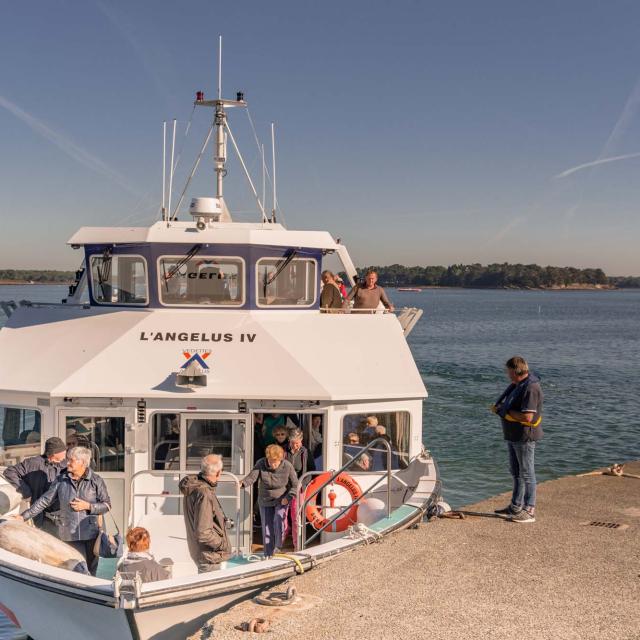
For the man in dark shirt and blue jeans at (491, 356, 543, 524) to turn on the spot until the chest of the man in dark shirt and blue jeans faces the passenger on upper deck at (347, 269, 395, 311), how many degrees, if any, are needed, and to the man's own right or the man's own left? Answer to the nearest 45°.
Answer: approximately 45° to the man's own right

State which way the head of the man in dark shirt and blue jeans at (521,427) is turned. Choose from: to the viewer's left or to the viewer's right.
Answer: to the viewer's left

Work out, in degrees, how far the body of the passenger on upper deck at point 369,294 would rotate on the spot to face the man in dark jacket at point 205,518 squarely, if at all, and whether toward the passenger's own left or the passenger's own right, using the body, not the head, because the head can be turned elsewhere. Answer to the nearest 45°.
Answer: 0° — they already face them

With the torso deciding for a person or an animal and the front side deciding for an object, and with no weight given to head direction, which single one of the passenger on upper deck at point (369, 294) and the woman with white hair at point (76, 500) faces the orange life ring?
the passenger on upper deck

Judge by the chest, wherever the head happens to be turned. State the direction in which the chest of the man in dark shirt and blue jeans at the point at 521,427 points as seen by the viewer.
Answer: to the viewer's left

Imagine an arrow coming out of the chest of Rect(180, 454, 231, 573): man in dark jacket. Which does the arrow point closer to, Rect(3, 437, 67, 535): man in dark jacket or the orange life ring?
the orange life ring

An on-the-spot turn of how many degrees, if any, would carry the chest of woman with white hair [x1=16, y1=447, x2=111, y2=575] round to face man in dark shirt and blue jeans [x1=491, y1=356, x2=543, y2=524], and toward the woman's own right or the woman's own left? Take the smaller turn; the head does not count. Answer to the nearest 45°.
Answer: approximately 90° to the woman's own left

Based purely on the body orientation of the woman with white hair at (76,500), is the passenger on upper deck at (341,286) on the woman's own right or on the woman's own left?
on the woman's own left

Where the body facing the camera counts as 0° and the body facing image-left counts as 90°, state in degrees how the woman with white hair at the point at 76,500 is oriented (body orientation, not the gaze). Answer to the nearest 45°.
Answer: approximately 0°
